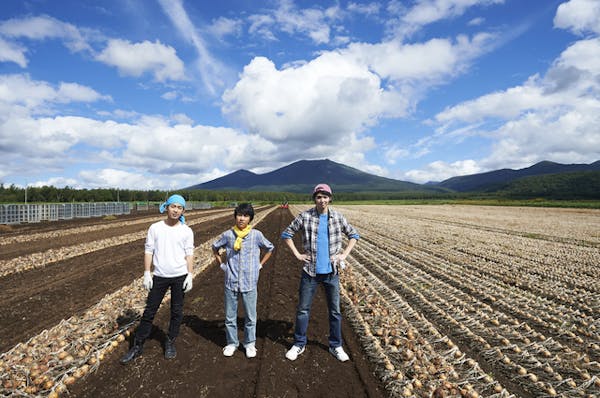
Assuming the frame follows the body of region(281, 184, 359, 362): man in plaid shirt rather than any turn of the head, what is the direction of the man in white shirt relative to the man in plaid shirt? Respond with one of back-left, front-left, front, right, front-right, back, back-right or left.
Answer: right

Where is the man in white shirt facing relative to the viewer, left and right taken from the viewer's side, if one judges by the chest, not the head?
facing the viewer

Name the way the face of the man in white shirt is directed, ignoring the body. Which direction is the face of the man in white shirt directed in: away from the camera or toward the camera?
toward the camera

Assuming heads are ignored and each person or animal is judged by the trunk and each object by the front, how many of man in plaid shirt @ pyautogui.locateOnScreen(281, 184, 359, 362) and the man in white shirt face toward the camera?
2

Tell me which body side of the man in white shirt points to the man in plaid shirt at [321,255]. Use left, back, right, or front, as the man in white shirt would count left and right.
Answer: left

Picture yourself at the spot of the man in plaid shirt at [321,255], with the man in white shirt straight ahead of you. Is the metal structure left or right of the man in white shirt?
right

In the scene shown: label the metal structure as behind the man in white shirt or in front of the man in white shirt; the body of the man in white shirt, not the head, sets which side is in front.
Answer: behind

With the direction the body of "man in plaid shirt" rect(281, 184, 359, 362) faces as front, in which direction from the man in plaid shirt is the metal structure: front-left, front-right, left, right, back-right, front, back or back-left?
back-right
